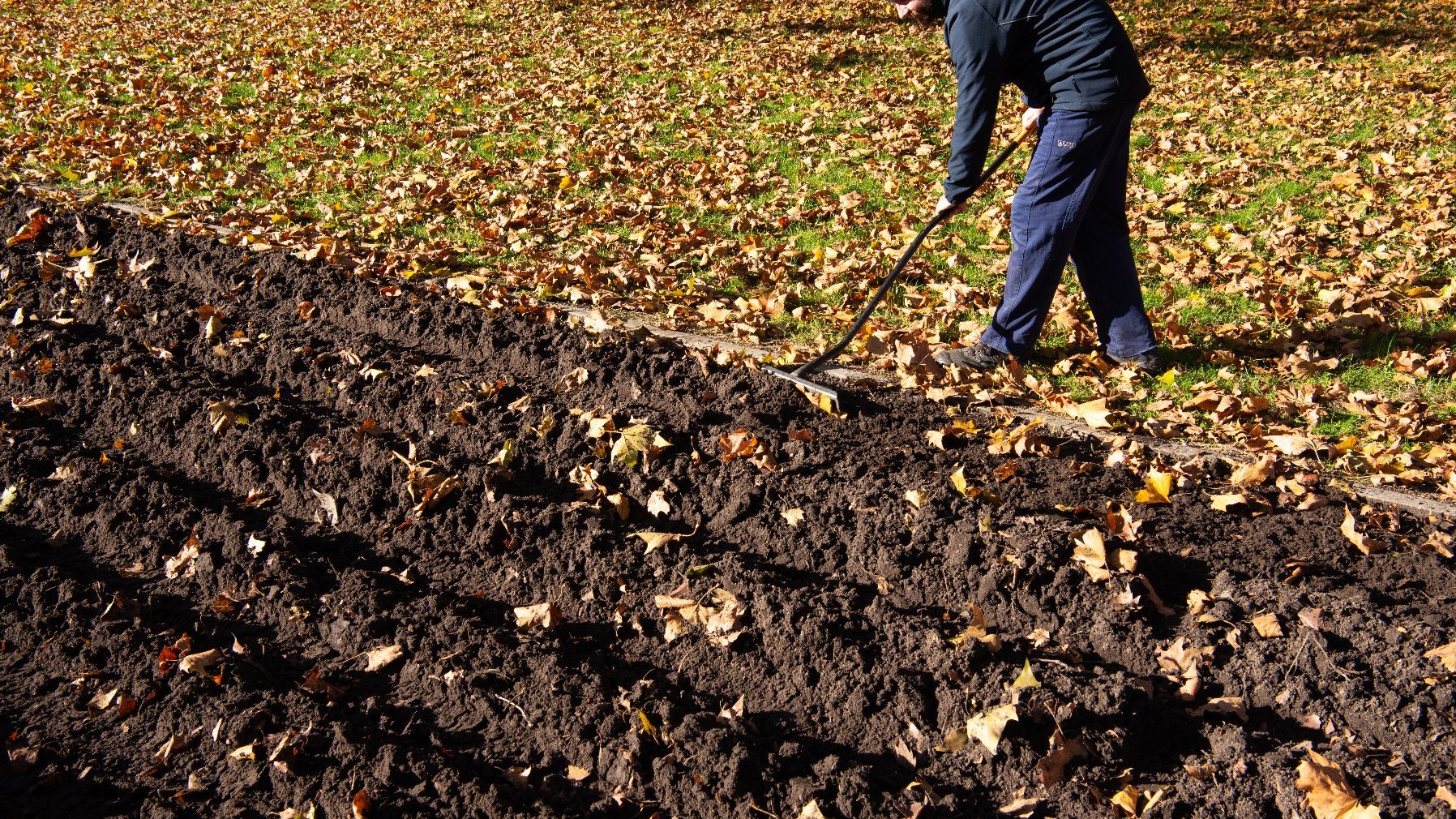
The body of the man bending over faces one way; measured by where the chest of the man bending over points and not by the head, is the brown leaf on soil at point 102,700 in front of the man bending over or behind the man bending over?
in front

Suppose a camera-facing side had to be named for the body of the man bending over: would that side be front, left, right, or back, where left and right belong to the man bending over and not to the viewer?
left

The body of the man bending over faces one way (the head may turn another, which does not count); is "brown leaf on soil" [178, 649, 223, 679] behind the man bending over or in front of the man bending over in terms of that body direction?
in front

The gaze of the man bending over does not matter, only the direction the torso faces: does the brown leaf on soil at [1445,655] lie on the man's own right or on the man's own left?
on the man's own left

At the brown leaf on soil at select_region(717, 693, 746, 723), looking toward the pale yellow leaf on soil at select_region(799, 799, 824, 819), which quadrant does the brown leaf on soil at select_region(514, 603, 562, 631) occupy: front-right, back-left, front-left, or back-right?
back-right

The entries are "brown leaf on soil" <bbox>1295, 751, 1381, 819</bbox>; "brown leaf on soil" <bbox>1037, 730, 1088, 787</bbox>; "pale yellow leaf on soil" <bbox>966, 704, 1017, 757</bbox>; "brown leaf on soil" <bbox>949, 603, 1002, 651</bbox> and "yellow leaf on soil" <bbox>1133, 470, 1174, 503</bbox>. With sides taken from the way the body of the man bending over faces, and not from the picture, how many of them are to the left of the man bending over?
5

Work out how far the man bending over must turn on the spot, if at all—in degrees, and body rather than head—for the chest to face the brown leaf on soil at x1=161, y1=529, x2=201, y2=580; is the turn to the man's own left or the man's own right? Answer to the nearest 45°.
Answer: approximately 45° to the man's own left

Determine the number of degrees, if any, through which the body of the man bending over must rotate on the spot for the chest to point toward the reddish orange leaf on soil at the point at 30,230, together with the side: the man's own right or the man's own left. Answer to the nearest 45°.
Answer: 0° — they already face it

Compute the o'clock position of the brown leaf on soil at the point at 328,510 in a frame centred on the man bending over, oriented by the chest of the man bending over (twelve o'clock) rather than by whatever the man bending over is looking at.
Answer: The brown leaf on soil is roughly at 11 o'clock from the man bending over.

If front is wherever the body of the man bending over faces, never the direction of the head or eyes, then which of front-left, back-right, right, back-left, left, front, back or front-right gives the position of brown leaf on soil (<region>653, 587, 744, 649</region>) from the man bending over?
front-left

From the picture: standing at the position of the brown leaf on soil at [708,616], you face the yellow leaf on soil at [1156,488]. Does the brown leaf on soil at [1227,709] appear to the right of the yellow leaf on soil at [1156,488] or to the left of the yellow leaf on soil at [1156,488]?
right
